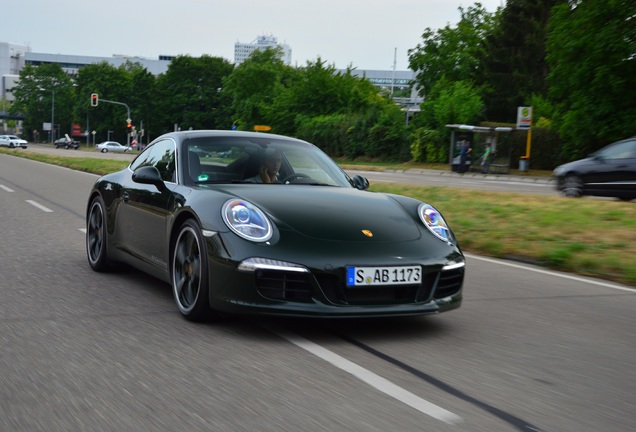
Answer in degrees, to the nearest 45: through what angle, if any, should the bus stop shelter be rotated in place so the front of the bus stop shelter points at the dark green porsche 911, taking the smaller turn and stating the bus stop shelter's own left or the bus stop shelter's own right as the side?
0° — it already faces it

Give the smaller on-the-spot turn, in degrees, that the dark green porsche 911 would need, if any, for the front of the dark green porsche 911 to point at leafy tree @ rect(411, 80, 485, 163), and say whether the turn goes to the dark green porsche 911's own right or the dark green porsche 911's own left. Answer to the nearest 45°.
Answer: approximately 135° to the dark green porsche 911's own left

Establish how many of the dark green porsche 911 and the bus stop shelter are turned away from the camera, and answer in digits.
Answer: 0

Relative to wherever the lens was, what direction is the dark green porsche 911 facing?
facing the viewer and to the right of the viewer

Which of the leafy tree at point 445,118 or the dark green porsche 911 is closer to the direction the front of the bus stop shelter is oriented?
the dark green porsche 911
